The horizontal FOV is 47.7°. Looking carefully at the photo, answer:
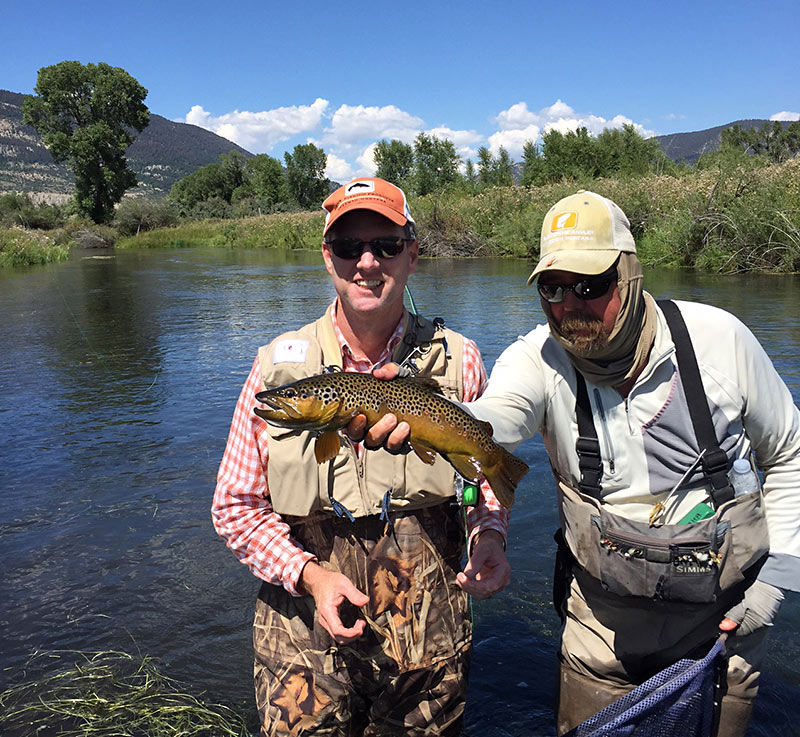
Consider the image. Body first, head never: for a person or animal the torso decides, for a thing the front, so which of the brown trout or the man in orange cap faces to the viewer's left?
the brown trout

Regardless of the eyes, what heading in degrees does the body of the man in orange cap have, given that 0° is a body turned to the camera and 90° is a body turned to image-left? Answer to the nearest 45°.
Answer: approximately 0°

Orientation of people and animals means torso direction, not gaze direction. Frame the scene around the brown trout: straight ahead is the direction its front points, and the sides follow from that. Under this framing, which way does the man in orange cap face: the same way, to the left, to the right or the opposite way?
to the left

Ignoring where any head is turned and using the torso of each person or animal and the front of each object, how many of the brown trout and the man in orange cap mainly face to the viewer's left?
1

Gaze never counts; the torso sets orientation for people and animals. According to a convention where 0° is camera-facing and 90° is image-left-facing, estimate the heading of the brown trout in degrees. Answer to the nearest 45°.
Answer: approximately 90°
